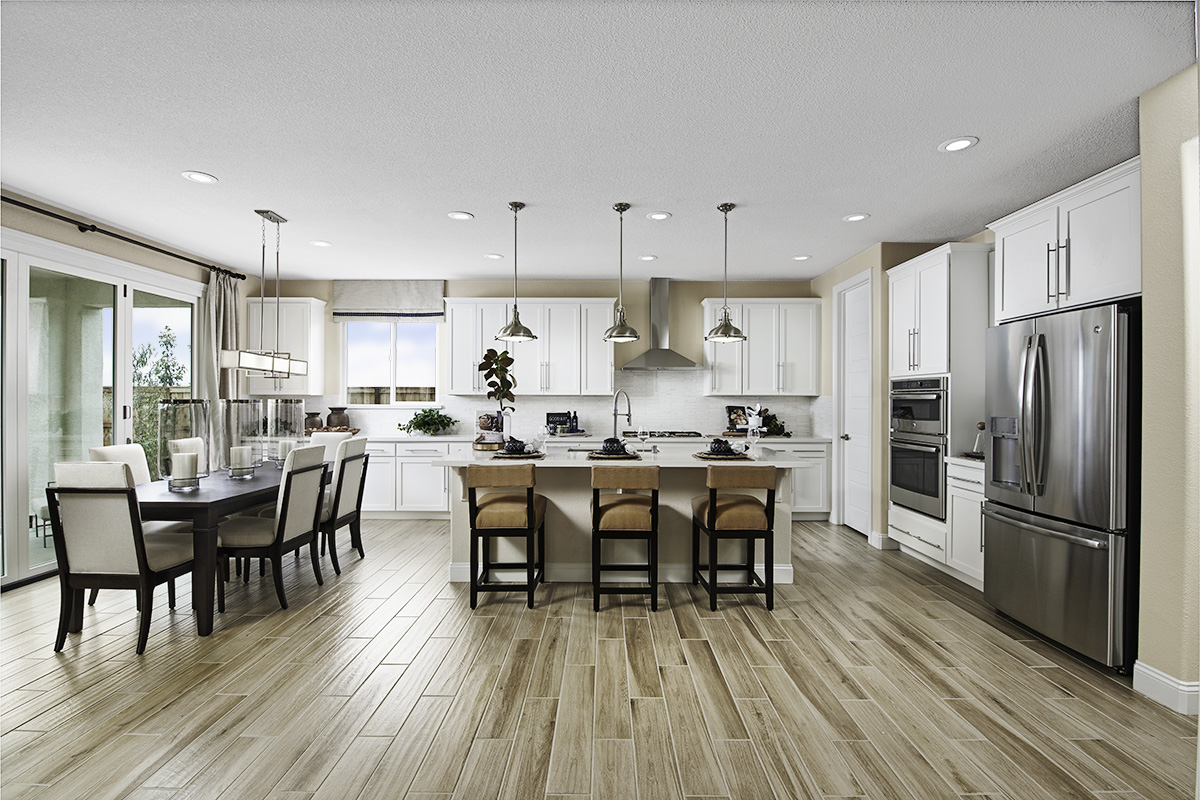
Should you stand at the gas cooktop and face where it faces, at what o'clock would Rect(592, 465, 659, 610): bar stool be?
The bar stool is roughly at 12 o'clock from the gas cooktop.

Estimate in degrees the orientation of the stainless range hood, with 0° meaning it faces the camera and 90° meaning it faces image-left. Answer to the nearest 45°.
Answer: approximately 0°

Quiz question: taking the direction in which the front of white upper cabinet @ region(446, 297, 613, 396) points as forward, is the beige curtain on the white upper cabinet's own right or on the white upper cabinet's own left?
on the white upper cabinet's own right

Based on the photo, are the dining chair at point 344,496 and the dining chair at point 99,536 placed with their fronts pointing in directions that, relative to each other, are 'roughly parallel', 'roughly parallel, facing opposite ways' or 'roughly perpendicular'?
roughly perpendicular

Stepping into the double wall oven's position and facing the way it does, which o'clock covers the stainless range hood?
The stainless range hood is roughly at 2 o'clock from the double wall oven.

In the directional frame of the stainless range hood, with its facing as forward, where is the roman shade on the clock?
The roman shade is roughly at 3 o'clock from the stainless range hood.

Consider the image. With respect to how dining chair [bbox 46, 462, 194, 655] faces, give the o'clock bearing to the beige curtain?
The beige curtain is roughly at 11 o'clock from the dining chair.

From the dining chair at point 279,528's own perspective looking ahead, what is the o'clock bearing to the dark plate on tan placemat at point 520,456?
The dark plate on tan placemat is roughly at 5 o'clock from the dining chair.

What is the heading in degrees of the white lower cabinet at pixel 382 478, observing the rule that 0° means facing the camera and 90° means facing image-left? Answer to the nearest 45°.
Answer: approximately 0°

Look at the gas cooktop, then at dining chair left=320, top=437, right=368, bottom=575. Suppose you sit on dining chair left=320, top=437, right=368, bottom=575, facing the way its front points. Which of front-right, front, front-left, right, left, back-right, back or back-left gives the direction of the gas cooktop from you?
back-right

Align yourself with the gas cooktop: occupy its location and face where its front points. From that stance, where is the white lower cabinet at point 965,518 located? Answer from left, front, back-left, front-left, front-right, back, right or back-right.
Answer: front-left

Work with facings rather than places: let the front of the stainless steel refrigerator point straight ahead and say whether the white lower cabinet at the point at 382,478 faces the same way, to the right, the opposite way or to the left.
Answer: to the left
